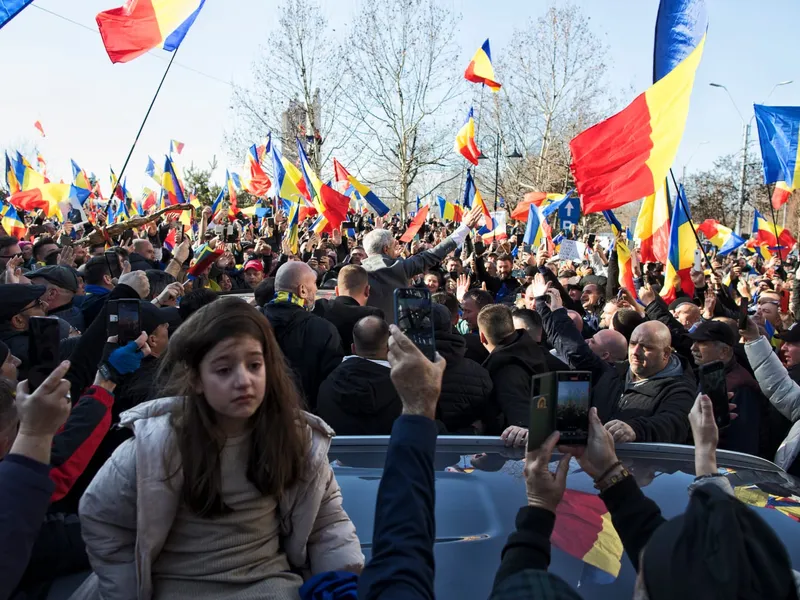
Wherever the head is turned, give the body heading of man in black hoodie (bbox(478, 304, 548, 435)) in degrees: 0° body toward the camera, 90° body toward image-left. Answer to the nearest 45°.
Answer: approximately 135°

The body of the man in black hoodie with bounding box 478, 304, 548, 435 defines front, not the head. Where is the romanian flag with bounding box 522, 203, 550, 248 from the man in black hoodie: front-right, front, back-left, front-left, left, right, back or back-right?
front-right

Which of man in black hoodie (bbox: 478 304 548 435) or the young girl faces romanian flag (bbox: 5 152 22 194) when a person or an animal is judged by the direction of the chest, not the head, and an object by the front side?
the man in black hoodie

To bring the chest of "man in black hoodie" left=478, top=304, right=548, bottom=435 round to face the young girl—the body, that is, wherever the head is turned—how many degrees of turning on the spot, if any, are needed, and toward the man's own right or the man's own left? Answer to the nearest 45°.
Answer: approximately 135° to the man's own left

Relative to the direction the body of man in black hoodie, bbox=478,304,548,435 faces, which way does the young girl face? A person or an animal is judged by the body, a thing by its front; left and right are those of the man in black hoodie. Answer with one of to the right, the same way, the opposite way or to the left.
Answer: the opposite way

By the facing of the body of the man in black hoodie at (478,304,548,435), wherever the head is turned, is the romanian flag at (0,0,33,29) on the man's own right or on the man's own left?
on the man's own left

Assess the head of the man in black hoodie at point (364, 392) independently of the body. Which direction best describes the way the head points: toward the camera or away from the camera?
away from the camera

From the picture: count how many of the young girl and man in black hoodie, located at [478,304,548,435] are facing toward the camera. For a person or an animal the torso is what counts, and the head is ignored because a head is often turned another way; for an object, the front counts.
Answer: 1

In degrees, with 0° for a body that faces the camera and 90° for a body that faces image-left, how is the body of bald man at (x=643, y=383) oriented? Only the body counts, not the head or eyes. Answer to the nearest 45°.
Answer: approximately 45°
